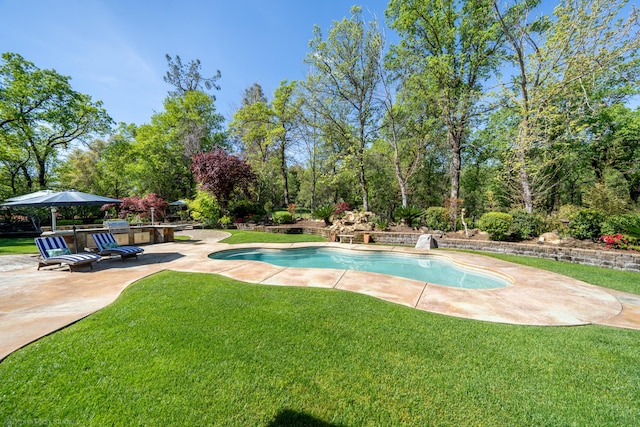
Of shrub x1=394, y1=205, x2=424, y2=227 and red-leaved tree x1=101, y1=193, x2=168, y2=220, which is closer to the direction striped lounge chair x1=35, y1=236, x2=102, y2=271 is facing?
the shrub

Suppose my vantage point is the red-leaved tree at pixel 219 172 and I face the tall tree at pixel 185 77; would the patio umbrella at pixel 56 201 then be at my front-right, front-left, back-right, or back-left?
back-left

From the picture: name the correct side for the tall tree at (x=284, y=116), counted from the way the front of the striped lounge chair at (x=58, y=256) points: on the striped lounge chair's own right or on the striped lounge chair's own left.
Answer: on the striped lounge chair's own left

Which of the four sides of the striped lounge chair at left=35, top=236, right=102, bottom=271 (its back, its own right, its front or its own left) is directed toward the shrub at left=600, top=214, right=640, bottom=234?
front

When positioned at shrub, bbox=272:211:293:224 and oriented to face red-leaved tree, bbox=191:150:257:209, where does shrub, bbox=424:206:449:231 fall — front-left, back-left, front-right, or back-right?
back-left

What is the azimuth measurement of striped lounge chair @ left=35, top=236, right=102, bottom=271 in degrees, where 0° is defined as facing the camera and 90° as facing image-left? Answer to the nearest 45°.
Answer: approximately 315°

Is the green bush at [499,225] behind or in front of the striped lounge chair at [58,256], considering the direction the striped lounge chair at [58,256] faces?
in front

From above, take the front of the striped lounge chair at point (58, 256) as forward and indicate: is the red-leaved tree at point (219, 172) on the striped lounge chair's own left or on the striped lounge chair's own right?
on the striped lounge chair's own left

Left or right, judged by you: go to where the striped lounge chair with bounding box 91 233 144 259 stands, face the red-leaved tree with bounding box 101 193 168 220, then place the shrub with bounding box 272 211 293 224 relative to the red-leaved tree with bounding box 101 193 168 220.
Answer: right

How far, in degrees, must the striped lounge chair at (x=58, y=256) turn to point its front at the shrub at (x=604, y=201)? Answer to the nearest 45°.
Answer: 0° — it already faces it

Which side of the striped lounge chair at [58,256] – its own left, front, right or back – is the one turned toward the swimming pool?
front

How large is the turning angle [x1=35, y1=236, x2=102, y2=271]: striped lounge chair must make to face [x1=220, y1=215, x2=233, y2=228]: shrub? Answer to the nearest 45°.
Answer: approximately 90° to its left
